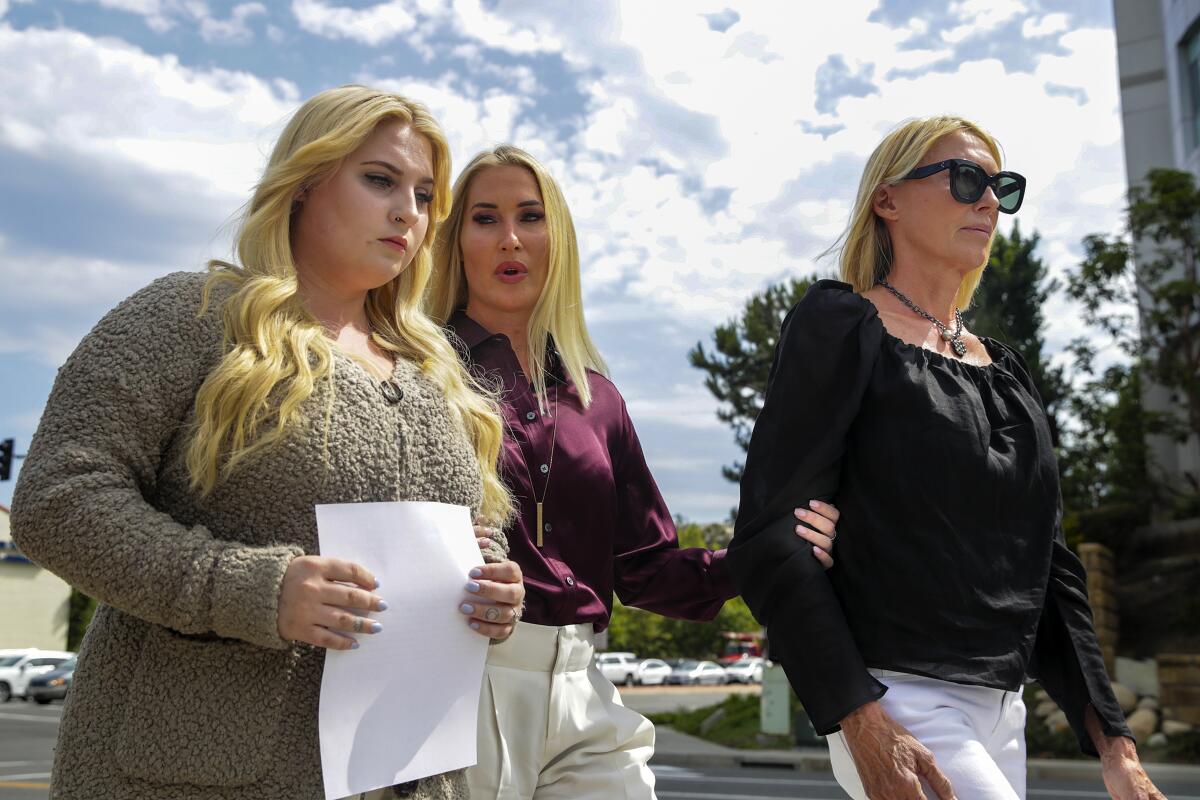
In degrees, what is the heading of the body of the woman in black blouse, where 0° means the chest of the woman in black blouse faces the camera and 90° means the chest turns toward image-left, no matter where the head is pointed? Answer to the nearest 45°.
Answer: approximately 315°

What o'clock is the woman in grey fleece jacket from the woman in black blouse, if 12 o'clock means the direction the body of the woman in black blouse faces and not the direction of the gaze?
The woman in grey fleece jacket is roughly at 3 o'clock from the woman in black blouse.

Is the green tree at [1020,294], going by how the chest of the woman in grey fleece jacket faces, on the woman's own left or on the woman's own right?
on the woman's own left

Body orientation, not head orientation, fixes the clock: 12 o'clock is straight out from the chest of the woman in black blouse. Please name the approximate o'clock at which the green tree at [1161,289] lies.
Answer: The green tree is roughly at 8 o'clock from the woman in black blouse.

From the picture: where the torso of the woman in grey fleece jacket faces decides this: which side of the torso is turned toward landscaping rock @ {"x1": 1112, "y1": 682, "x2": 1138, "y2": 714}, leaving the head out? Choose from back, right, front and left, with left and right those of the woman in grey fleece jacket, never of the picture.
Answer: left

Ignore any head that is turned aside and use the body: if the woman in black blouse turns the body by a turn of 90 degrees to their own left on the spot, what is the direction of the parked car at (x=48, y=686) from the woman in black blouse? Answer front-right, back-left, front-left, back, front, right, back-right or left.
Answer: left

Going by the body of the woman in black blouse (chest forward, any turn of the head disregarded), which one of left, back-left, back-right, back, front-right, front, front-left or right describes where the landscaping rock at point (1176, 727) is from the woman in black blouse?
back-left
